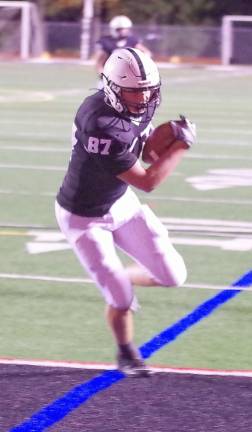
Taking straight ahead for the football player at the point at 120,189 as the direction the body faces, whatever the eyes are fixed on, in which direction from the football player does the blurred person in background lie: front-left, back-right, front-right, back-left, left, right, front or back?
back-left

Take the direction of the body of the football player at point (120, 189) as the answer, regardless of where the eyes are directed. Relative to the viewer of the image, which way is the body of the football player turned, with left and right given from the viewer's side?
facing the viewer and to the right of the viewer

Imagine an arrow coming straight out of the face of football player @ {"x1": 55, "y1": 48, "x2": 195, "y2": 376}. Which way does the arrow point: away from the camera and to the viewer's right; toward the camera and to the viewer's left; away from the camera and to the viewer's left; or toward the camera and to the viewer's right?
toward the camera and to the viewer's right
